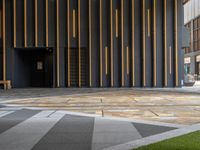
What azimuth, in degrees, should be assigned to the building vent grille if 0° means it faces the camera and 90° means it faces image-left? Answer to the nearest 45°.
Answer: approximately 0°
